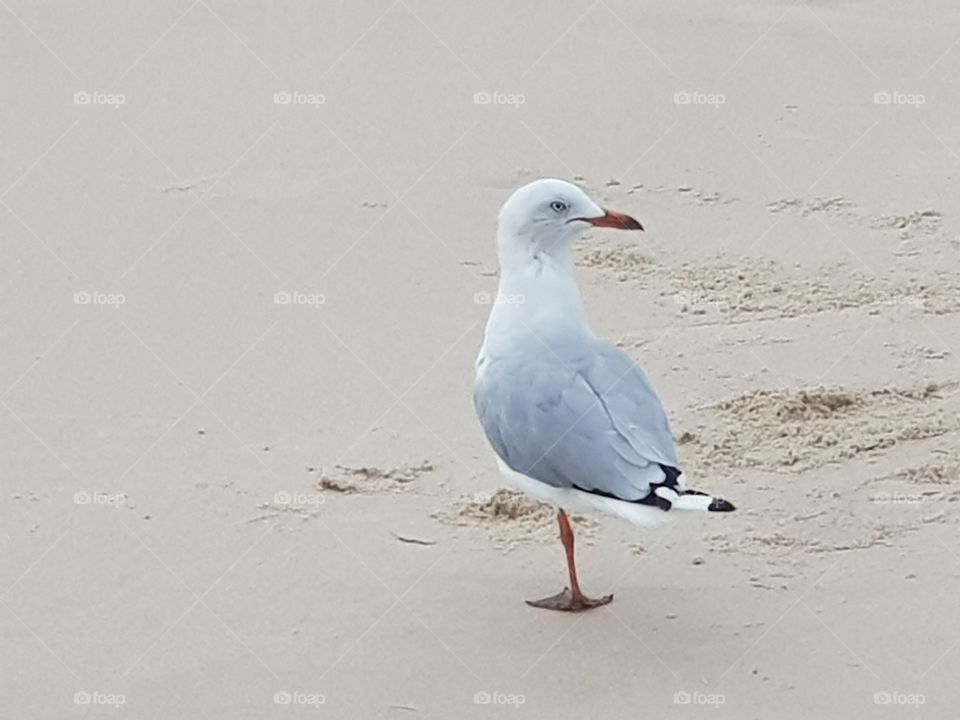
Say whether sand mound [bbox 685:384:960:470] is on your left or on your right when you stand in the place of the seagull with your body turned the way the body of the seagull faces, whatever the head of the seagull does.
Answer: on your right

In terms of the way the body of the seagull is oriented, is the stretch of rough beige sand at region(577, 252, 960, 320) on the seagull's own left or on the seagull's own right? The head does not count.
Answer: on the seagull's own right

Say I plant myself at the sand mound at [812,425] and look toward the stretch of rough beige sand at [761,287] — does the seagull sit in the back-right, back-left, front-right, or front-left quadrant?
back-left

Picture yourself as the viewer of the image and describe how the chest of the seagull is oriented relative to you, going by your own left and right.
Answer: facing away from the viewer and to the left of the viewer

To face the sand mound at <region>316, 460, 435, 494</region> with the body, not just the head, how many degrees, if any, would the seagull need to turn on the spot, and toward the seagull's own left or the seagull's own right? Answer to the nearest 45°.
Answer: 0° — it already faces it
